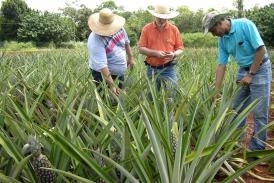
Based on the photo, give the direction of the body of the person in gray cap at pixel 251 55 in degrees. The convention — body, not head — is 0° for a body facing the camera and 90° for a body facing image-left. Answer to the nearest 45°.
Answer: approximately 45°

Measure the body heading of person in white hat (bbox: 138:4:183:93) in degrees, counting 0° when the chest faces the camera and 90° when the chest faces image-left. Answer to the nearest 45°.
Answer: approximately 0°

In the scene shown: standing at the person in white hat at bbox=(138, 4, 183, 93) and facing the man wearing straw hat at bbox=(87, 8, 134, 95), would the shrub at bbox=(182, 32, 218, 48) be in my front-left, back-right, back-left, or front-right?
back-right

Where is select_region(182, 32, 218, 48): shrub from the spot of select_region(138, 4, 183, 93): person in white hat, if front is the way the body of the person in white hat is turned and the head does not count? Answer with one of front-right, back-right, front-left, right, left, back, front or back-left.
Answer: back

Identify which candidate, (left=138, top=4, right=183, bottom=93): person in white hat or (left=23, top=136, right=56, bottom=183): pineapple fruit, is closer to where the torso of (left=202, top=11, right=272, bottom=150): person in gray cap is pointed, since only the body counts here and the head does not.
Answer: the pineapple fruit

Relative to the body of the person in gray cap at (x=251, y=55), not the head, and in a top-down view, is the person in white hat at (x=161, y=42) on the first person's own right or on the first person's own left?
on the first person's own right
